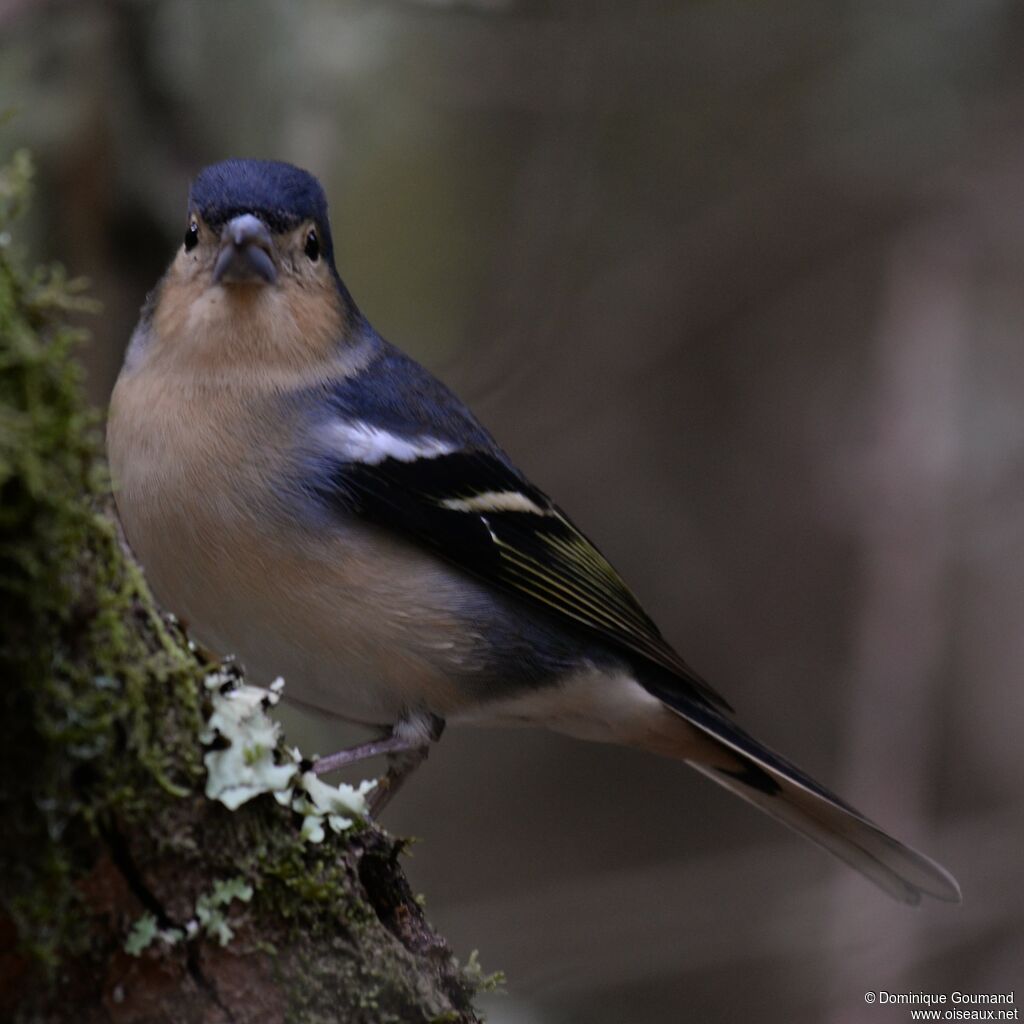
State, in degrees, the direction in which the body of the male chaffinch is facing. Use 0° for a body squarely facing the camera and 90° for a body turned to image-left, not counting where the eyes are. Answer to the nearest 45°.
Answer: approximately 45°
